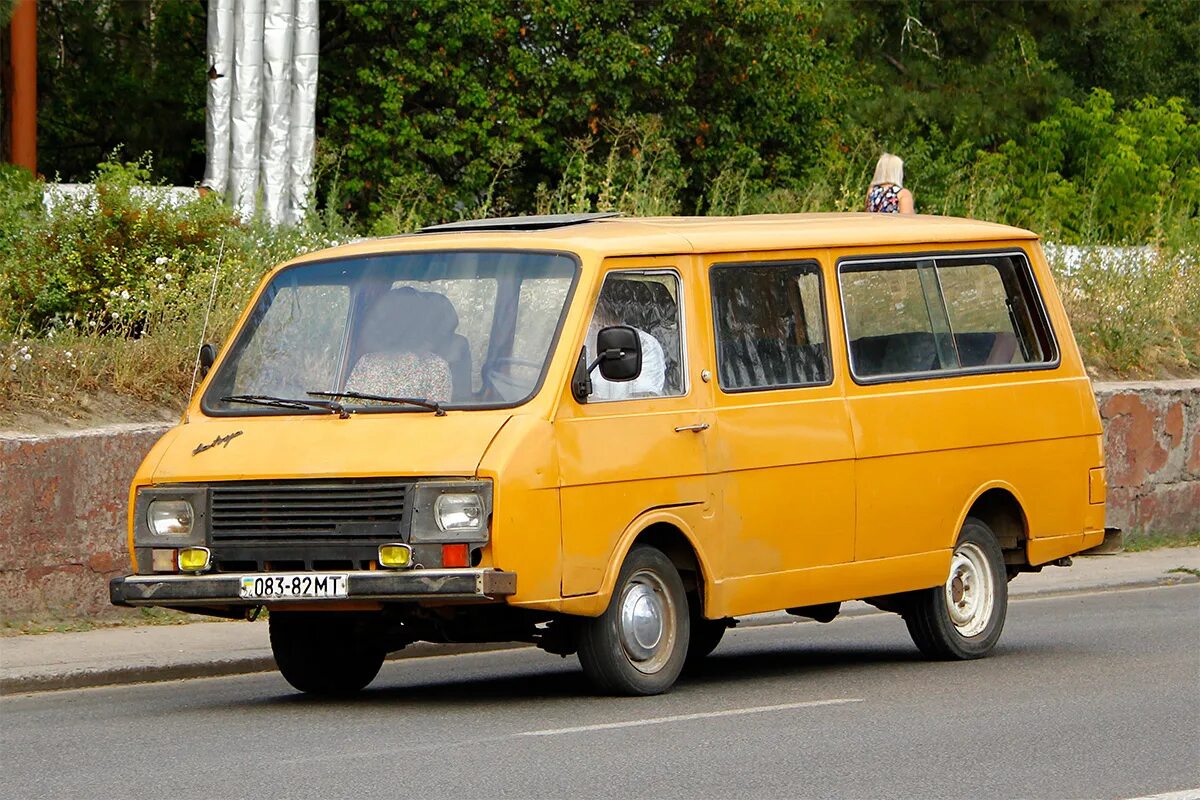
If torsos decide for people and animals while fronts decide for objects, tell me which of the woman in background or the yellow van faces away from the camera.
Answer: the woman in background

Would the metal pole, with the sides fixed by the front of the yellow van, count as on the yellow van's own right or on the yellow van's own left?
on the yellow van's own right

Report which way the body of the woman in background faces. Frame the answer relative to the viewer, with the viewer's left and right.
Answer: facing away from the viewer

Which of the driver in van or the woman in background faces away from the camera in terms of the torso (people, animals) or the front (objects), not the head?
the woman in background

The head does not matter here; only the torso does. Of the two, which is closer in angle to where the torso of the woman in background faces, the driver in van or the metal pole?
the metal pole

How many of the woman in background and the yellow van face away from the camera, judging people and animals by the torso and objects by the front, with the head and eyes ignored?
1

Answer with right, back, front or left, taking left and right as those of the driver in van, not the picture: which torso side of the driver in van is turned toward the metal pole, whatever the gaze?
right

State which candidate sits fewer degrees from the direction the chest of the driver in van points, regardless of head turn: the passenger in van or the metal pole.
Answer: the passenger in van

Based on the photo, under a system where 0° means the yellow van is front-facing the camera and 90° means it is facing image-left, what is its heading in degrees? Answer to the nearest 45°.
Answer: approximately 45°

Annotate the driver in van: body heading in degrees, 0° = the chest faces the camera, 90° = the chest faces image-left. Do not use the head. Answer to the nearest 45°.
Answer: approximately 45°

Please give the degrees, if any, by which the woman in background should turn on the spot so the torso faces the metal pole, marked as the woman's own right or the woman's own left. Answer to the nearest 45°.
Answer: approximately 45° to the woman's own left

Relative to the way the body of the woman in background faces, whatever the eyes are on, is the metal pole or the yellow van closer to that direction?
the metal pole
